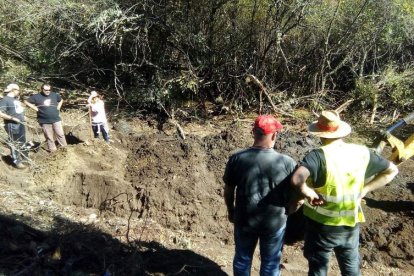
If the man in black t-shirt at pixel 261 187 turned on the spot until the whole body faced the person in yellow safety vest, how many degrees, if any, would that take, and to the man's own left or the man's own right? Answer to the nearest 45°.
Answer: approximately 90° to the man's own right

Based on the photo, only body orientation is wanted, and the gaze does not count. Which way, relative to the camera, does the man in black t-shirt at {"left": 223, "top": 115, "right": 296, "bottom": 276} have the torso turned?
away from the camera

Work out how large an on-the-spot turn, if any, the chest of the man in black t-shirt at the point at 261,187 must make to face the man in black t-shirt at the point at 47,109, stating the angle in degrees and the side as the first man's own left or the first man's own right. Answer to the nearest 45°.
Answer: approximately 45° to the first man's own left
